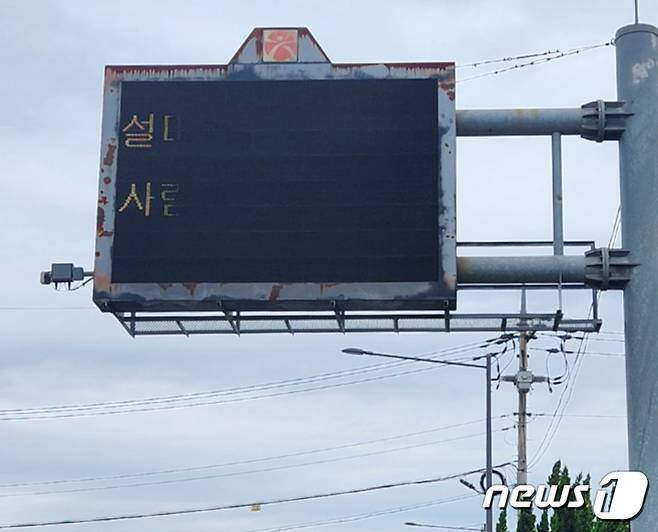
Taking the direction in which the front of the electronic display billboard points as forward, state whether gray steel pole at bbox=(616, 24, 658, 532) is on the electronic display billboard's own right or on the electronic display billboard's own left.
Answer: on the electronic display billboard's own left

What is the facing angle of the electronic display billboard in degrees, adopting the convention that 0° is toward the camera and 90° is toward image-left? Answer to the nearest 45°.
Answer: approximately 0°
